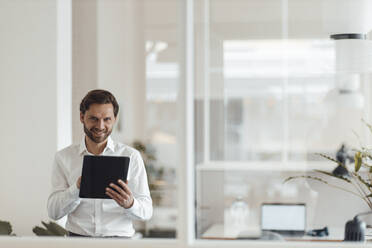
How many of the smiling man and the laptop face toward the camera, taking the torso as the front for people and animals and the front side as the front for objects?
2

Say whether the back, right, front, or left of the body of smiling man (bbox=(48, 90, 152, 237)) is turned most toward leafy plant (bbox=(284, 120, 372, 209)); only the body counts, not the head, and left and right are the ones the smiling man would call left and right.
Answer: left

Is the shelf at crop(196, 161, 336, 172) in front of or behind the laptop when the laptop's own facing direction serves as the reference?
behind

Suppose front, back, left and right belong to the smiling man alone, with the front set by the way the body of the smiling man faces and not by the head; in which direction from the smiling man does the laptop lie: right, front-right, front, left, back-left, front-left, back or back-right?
back-left

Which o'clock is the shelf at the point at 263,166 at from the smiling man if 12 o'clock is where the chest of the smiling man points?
The shelf is roughly at 7 o'clock from the smiling man.

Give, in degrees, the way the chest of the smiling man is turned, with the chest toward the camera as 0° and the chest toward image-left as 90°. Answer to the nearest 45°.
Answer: approximately 0°

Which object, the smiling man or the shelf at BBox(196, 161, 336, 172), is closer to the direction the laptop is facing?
the smiling man

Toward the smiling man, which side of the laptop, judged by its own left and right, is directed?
front
